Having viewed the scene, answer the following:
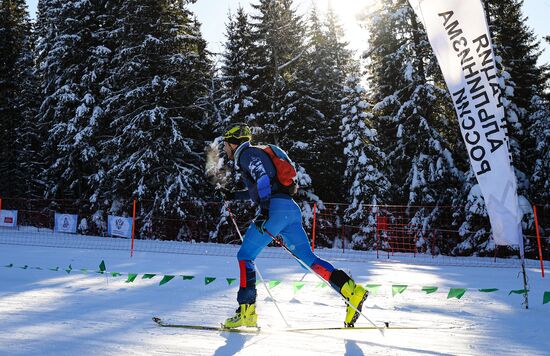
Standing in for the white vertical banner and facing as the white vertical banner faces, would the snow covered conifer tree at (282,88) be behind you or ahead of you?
ahead

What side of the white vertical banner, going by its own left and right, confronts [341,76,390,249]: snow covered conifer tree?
front

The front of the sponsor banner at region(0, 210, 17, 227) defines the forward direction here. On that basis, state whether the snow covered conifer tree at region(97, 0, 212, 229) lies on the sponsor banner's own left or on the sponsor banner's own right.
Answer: on the sponsor banner's own left

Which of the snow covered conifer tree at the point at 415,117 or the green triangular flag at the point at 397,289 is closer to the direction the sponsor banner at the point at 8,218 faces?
the green triangular flag

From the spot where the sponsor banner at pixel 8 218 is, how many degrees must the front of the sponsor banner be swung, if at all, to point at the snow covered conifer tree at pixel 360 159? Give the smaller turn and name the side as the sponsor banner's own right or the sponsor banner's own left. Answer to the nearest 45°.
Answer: approximately 90° to the sponsor banner's own left

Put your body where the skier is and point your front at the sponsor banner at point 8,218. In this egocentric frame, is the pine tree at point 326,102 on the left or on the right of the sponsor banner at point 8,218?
right

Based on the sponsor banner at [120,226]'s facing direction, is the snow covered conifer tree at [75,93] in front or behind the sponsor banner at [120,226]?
behind

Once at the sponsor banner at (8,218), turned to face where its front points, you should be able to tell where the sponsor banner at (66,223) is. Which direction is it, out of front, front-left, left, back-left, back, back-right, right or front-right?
front-left

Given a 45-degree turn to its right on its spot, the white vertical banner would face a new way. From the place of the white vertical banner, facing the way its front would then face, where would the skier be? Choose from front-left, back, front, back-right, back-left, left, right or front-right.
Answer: back

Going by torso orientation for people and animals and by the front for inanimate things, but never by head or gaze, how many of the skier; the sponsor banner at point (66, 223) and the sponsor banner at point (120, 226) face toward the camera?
2

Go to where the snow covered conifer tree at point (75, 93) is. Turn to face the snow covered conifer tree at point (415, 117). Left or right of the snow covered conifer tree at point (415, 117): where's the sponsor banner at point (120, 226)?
right

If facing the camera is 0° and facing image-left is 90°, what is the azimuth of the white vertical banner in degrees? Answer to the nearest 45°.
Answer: approximately 180°
